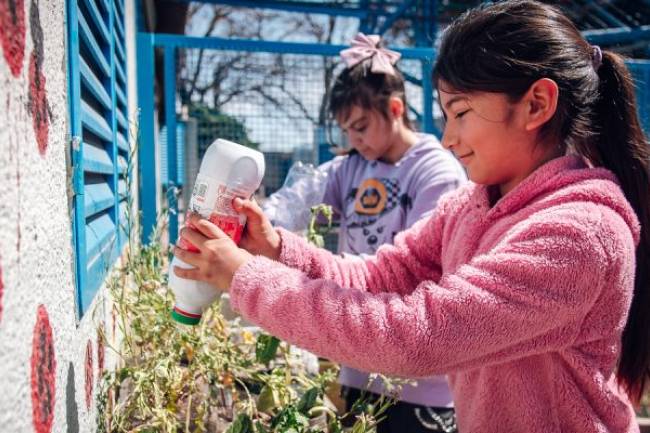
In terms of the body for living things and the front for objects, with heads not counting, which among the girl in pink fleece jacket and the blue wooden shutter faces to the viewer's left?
the girl in pink fleece jacket

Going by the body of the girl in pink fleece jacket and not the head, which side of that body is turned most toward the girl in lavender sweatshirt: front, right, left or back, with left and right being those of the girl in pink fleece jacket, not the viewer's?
right

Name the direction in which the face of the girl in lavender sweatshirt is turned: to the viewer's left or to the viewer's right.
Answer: to the viewer's left

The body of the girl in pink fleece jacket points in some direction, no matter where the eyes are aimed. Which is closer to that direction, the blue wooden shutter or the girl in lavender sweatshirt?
the blue wooden shutter

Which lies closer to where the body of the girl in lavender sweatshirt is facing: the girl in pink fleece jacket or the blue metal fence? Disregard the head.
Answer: the girl in pink fleece jacket

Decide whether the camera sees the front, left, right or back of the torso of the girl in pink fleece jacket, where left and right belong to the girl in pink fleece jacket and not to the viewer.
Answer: left

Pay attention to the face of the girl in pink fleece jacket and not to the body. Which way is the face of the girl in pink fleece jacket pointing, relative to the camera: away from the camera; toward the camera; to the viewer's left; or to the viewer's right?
to the viewer's left

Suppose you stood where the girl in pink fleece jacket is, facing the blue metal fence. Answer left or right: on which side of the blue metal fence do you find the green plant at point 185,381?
left

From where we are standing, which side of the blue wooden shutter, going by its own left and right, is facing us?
right

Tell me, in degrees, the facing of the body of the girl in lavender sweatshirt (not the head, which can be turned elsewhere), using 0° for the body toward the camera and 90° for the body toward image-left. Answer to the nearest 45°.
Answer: approximately 45°

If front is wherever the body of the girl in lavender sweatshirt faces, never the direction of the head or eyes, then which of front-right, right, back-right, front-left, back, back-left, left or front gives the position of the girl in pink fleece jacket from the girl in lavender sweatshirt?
front-left

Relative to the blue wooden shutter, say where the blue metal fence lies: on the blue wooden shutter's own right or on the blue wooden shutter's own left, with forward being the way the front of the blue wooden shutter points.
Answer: on the blue wooden shutter's own left

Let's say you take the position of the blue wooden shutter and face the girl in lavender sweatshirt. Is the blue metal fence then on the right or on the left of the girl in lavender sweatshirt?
left

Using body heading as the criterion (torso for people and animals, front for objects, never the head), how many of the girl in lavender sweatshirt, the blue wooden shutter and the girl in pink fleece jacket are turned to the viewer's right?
1
